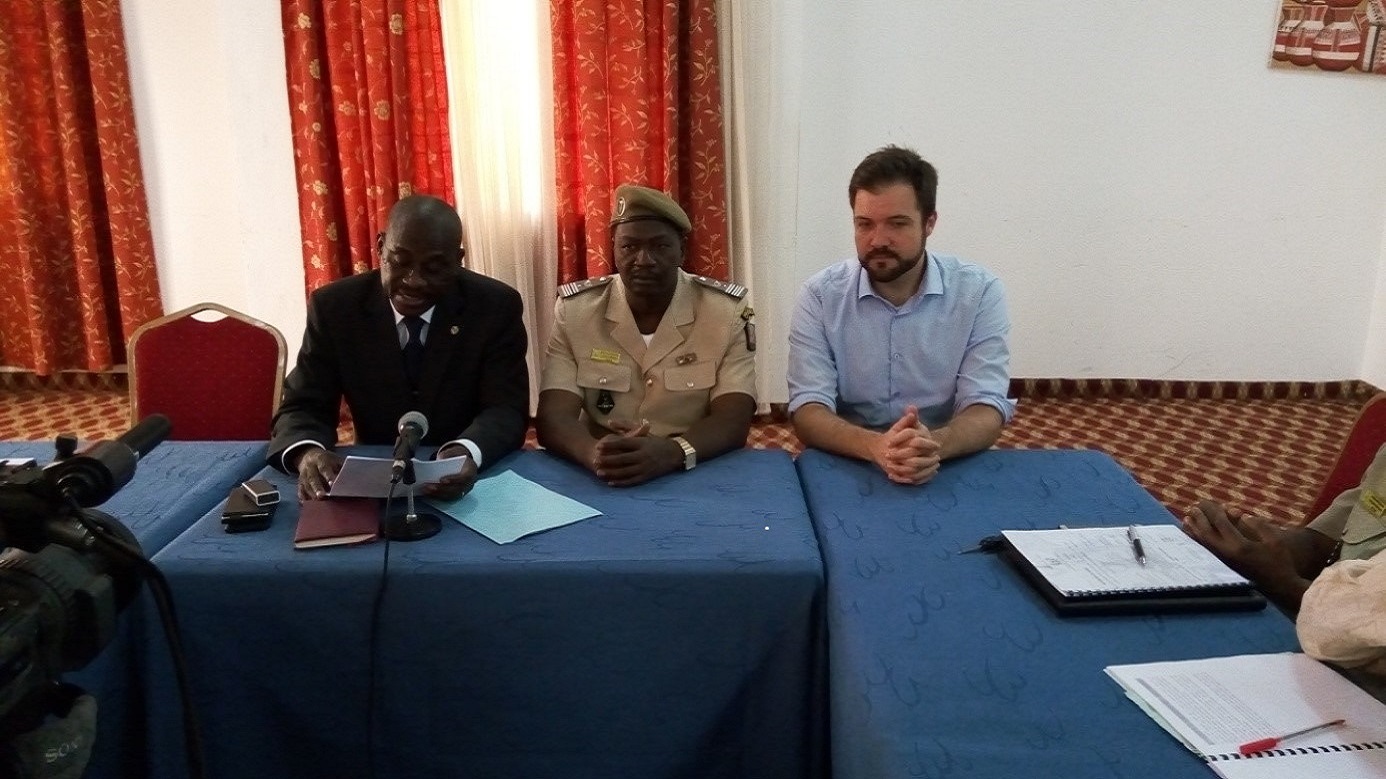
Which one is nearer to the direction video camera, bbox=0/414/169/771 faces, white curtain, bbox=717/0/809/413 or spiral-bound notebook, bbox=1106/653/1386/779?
the white curtain

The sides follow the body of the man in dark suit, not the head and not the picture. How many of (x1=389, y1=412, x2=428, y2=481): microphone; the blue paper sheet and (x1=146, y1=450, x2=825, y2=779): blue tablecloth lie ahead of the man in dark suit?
3

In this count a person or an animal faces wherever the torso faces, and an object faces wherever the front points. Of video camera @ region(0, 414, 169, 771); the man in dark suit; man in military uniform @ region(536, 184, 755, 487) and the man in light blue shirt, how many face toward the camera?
3

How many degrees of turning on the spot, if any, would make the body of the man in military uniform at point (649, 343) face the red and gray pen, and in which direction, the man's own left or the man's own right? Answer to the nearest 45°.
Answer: approximately 45° to the man's own left

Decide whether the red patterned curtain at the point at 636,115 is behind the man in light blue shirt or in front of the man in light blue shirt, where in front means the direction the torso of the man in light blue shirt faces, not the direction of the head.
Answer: behind

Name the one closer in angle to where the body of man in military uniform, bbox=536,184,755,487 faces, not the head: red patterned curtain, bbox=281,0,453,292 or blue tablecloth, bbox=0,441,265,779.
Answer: the blue tablecloth

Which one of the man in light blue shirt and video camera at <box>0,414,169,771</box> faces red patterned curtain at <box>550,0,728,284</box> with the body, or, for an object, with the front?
the video camera

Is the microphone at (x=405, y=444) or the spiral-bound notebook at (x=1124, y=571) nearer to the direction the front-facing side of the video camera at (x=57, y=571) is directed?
the microphone

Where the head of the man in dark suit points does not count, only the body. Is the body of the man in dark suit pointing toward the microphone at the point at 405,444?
yes

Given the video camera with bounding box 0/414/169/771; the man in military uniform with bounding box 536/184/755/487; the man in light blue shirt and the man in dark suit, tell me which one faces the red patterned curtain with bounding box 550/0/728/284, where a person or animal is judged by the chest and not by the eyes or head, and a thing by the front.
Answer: the video camera
